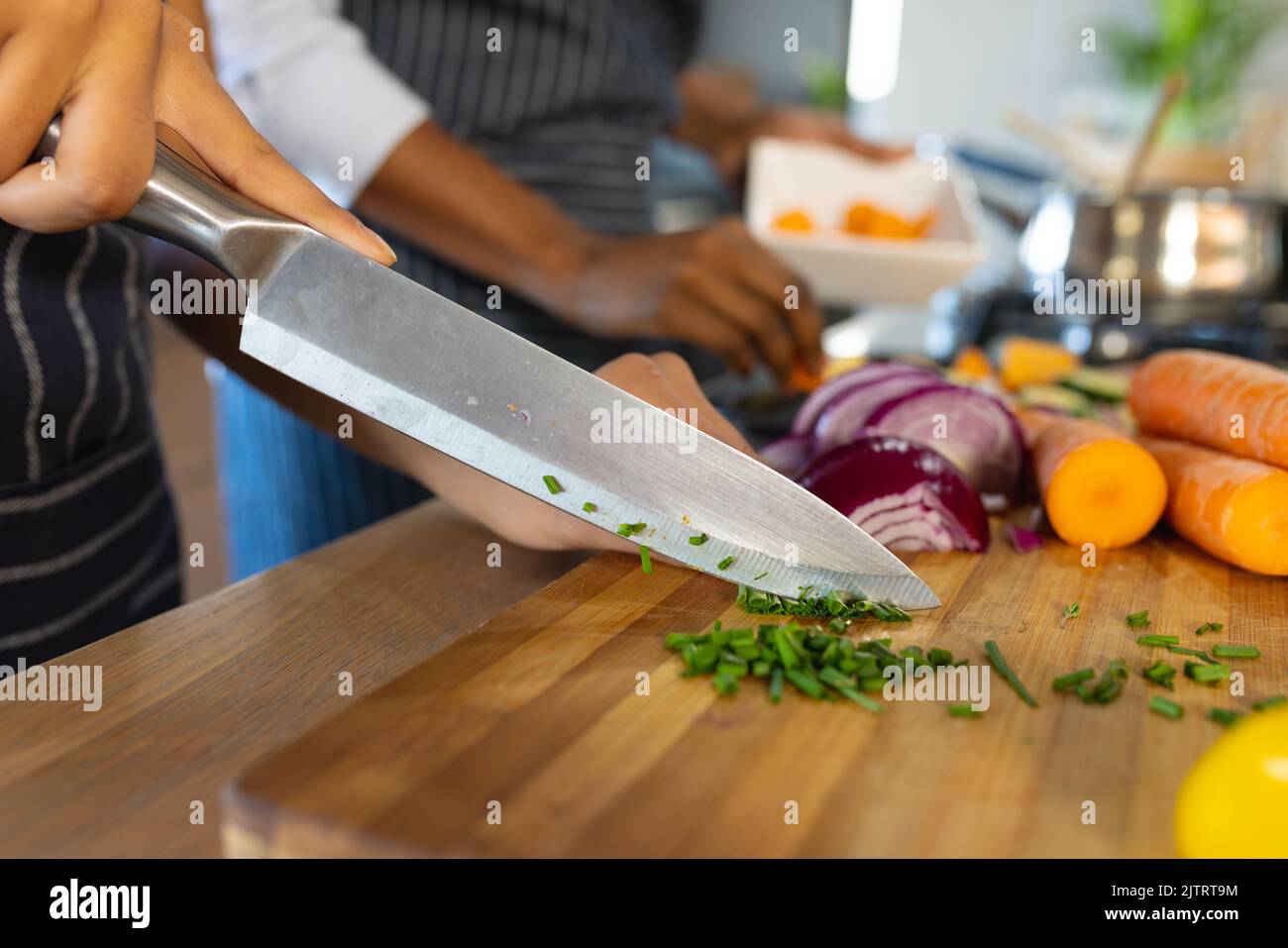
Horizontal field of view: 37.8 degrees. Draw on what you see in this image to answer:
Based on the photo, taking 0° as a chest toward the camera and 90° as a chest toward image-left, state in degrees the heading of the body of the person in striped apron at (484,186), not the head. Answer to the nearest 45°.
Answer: approximately 315°

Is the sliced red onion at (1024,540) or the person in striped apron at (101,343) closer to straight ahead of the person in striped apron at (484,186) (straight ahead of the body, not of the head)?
the sliced red onion

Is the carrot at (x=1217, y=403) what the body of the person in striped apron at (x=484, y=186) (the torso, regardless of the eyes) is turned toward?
yes

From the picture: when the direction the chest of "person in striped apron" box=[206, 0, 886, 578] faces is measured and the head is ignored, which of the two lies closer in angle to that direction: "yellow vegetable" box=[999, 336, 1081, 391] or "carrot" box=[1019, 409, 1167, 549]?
the carrot

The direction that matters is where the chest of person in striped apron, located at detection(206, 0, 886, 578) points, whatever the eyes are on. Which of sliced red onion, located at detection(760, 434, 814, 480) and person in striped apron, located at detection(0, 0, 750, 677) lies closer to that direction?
the sliced red onion

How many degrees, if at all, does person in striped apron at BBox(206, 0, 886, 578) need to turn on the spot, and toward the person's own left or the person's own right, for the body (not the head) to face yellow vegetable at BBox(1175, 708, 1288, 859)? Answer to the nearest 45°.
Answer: approximately 45° to the person's own right

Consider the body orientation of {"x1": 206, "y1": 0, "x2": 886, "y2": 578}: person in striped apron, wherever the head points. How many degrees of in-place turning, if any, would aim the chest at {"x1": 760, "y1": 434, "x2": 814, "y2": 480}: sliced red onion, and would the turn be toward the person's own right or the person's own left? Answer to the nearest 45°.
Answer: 0° — they already face it
